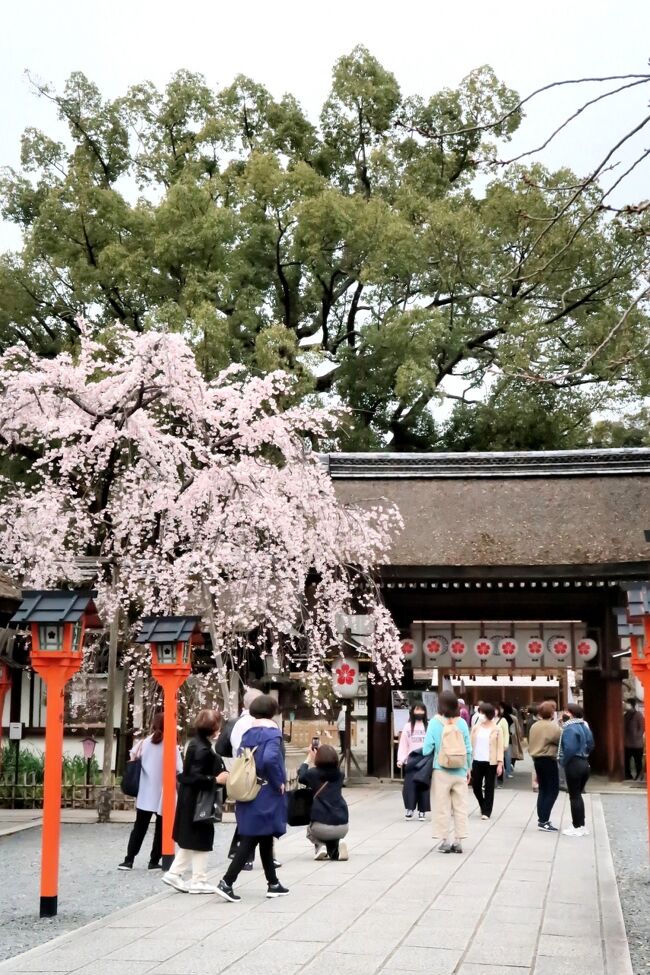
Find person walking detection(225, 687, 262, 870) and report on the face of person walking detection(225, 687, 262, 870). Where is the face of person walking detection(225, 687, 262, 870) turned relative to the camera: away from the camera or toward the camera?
away from the camera

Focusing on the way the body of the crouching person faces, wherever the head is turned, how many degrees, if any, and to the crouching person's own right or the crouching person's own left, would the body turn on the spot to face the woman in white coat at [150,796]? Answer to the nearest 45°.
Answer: approximately 45° to the crouching person's own left

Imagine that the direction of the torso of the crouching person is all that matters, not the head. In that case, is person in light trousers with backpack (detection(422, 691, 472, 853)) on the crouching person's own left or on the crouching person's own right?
on the crouching person's own right

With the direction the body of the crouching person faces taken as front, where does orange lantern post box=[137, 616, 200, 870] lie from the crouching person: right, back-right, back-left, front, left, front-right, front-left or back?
front-left

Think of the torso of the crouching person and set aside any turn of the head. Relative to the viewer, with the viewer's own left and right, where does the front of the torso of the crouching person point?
facing away from the viewer and to the left of the viewer

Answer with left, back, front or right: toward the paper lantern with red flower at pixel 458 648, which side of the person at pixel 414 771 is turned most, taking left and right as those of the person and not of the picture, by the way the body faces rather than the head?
back

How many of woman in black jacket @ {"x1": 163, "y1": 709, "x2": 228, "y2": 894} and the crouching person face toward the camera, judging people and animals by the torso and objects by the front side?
0

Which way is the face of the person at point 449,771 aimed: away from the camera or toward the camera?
away from the camera

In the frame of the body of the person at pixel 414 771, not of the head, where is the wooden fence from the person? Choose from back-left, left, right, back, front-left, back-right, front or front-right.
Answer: right

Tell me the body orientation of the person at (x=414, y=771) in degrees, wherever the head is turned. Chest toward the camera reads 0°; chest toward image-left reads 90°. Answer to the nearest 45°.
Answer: approximately 0°

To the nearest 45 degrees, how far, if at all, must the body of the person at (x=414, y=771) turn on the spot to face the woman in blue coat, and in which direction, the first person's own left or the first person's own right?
0° — they already face them
